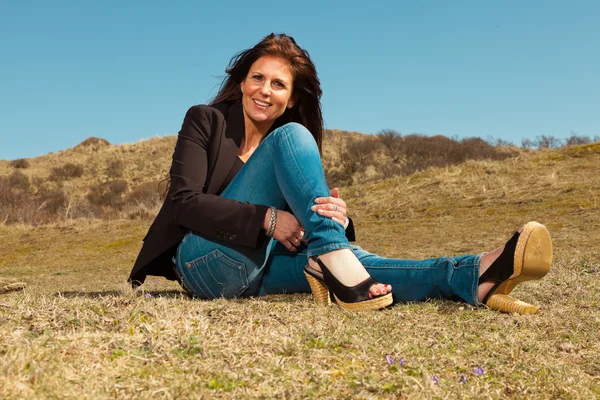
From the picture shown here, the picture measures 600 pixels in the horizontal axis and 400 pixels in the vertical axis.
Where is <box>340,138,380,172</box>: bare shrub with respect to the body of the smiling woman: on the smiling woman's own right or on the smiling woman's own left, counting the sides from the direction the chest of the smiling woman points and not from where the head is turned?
on the smiling woman's own left

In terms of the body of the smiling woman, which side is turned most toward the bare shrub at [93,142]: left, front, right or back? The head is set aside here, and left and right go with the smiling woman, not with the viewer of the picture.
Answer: back

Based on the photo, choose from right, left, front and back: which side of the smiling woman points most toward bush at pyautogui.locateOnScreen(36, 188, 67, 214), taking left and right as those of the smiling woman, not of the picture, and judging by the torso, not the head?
back

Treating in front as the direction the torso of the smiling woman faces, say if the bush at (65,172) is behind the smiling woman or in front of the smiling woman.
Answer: behind

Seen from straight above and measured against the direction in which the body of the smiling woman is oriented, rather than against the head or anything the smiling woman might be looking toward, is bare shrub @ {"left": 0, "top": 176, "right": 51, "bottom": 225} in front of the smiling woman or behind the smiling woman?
behind

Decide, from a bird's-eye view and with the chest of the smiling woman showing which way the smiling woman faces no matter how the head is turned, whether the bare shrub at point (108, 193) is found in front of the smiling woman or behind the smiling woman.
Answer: behind

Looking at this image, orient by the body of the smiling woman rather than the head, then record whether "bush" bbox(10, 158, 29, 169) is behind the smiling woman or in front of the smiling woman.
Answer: behind

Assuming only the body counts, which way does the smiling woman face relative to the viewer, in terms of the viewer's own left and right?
facing the viewer and to the right of the viewer

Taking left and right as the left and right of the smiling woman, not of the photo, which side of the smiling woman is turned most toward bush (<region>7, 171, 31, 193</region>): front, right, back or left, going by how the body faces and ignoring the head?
back

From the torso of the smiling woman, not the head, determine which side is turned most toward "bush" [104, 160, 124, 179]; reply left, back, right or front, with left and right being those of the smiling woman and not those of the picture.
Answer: back
